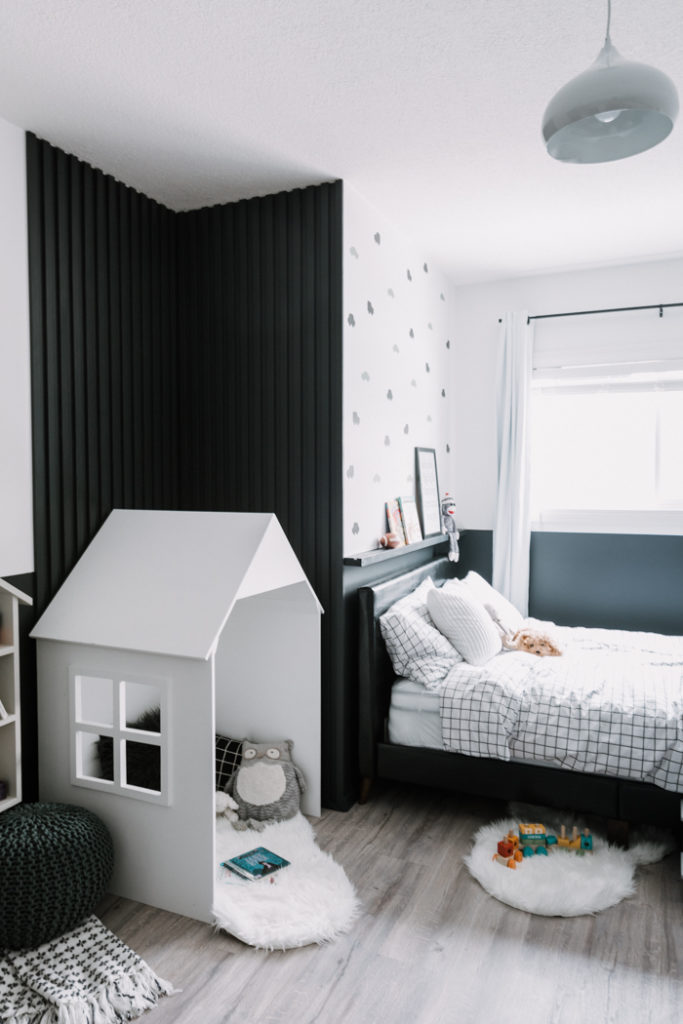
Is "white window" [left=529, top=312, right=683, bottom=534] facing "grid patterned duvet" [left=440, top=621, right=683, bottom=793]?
yes

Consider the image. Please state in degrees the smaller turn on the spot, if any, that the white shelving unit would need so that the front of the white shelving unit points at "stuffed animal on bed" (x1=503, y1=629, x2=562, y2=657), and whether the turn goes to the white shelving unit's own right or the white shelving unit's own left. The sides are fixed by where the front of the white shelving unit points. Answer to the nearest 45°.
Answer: approximately 45° to the white shelving unit's own left

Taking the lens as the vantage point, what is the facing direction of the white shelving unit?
facing the viewer and to the right of the viewer

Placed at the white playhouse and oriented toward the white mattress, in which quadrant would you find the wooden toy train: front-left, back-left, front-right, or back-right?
front-right

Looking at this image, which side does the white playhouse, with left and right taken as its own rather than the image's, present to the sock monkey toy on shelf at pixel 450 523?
left

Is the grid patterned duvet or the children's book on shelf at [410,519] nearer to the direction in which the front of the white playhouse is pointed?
the grid patterned duvet

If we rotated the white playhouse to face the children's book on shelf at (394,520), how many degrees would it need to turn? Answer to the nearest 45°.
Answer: approximately 90° to its left

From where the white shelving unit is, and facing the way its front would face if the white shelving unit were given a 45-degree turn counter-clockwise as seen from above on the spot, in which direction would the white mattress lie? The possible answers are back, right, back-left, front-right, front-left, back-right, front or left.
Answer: front

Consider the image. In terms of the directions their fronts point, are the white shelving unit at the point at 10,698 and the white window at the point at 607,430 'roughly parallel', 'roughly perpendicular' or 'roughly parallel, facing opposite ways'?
roughly perpendicular

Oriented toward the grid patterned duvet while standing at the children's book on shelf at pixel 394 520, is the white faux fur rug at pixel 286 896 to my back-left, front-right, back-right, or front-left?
front-right

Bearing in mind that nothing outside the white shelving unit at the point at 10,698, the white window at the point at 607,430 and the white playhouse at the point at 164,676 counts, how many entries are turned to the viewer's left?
0

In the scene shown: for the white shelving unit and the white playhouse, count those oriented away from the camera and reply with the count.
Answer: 0

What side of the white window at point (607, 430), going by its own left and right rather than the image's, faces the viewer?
front

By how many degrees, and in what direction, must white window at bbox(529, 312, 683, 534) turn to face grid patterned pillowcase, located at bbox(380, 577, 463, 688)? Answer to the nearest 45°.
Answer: approximately 45° to its right
